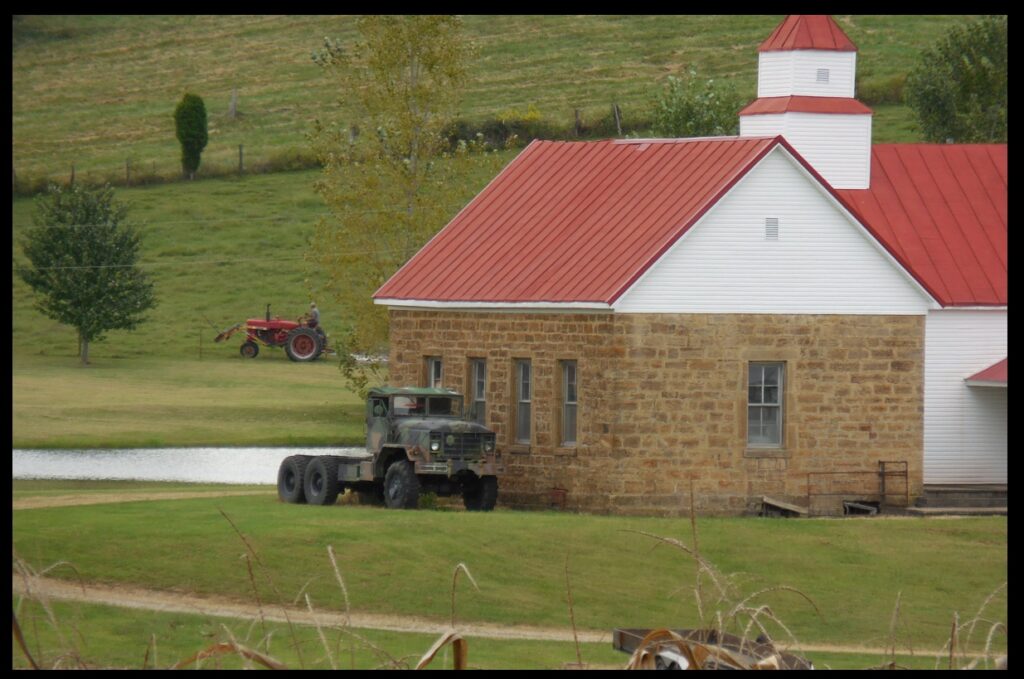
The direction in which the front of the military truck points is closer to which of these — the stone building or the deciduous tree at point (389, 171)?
the stone building

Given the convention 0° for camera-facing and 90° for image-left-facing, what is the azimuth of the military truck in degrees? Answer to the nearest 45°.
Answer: approximately 315°

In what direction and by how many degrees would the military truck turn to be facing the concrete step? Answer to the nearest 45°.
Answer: approximately 45° to its left

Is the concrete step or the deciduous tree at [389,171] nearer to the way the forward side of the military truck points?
the concrete step

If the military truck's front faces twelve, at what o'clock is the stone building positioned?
The stone building is roughly at 10 o'clock from the military truck.

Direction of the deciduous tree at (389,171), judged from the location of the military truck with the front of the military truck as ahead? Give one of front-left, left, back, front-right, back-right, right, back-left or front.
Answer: back-left
